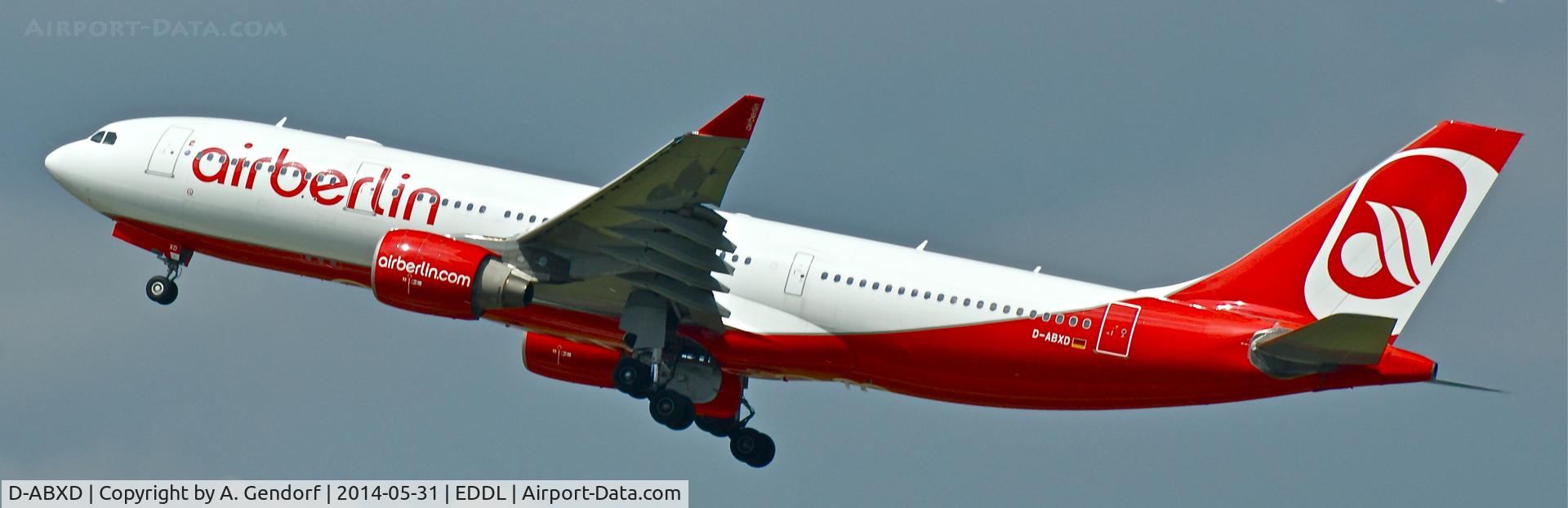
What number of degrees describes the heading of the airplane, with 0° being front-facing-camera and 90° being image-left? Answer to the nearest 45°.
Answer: approximately 90°
